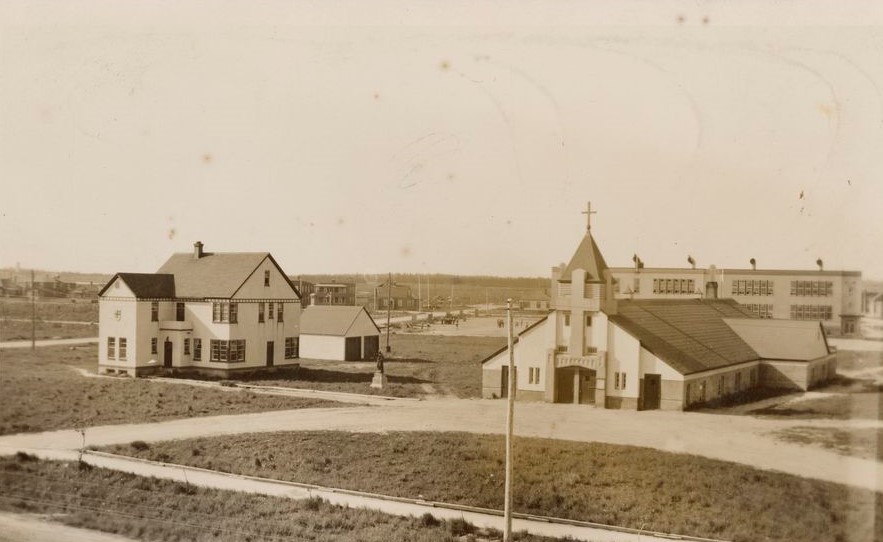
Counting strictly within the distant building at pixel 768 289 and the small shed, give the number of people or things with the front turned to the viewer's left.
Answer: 0

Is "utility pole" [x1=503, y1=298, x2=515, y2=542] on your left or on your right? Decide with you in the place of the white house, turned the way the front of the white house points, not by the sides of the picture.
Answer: on your left

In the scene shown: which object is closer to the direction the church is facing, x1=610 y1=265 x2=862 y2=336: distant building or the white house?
the white house

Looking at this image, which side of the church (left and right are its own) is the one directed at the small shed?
right

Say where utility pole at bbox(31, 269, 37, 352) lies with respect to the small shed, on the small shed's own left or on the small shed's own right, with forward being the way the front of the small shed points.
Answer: on the small shed's own right

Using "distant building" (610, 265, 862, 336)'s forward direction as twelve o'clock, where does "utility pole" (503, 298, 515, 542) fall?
The utility pole is roughly at 12 o'clock from the distant building.

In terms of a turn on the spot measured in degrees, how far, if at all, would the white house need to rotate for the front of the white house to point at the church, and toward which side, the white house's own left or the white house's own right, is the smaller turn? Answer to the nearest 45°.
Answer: approximately 90° to the white house's own left

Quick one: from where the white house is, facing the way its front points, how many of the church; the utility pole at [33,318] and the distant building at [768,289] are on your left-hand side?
2
